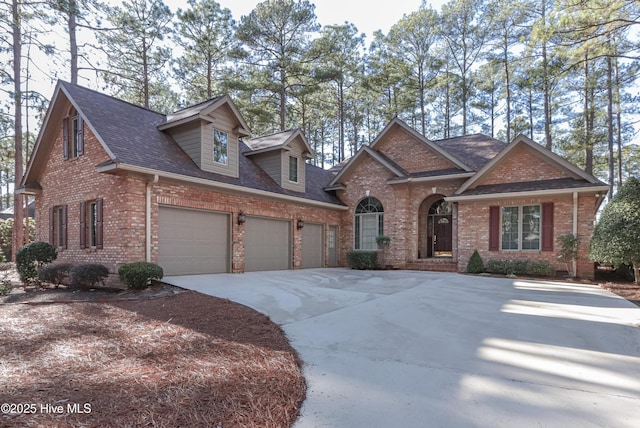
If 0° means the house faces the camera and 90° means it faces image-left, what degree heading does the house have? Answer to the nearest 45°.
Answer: approximately 45°
